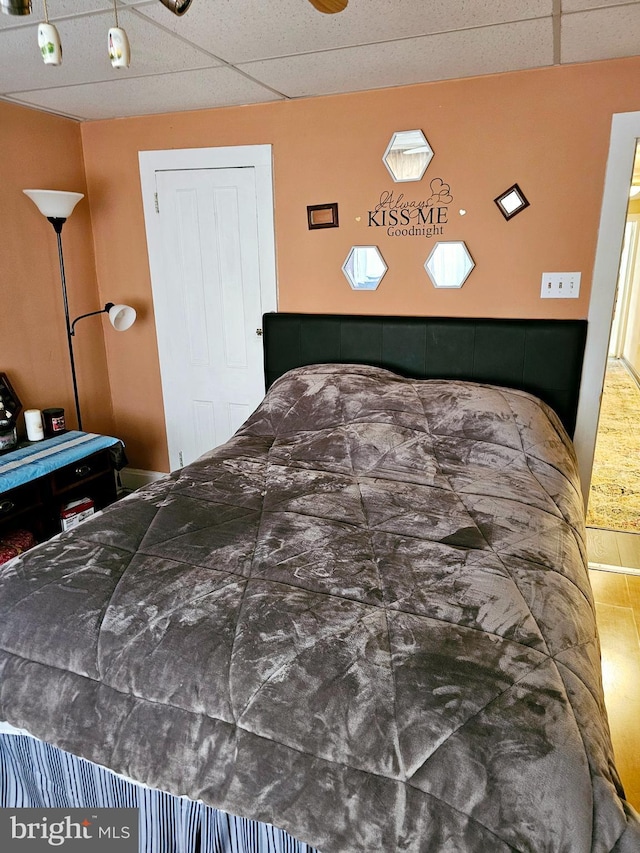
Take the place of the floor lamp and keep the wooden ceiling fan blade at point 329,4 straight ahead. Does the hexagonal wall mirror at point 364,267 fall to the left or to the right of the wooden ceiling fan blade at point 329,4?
left

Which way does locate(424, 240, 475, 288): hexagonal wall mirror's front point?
toward the camera

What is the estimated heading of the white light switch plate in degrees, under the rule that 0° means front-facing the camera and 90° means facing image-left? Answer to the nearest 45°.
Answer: approximately 0°

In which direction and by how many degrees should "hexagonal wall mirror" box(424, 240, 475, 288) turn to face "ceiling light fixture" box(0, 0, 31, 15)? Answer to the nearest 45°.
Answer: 0° — it already faces it

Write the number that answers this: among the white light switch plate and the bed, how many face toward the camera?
2

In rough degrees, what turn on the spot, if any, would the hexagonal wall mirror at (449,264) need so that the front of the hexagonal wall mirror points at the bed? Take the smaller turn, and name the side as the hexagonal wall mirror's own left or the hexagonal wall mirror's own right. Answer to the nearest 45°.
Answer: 0° — it already faces it

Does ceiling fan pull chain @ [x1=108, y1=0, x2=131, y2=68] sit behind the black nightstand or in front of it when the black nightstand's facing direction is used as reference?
in front

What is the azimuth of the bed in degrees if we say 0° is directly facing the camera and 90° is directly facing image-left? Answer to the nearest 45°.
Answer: approximately 0°

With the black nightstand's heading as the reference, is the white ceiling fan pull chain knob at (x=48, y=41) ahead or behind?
ahead

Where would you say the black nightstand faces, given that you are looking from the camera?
facing the viewer and to the right of the viewer

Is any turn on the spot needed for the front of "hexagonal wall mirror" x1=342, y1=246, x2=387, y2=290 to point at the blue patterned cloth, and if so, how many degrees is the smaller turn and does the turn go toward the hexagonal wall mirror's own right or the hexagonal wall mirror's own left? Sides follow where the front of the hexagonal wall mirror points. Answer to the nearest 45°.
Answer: approximately 90° to the hexagonal wall mirror's own right
